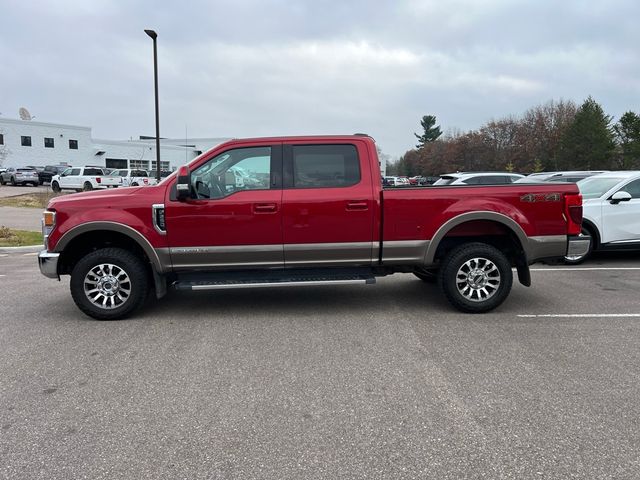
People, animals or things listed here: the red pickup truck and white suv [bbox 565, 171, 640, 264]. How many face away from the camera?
0

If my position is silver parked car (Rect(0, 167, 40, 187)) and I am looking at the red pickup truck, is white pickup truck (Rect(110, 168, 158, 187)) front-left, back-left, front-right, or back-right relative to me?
front-left

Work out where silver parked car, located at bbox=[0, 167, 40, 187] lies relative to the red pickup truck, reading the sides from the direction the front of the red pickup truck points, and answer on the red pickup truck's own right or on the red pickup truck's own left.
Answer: on the red pickup truck's own right

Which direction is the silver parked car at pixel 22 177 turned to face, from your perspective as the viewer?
facing away from the viewer and to the left of the viewer

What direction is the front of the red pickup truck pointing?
to the viewer's left

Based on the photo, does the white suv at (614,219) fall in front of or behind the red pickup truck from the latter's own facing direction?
behind

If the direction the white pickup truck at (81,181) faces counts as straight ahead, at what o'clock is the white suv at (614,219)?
The white suv is roughly at 7 o'clock from the white pickup truck.

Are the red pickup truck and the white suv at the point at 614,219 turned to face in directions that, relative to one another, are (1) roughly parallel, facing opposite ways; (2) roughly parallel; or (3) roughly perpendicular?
roughly parallel

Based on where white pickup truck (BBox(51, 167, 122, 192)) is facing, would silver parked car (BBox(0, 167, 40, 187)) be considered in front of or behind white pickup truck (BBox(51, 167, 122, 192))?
in front

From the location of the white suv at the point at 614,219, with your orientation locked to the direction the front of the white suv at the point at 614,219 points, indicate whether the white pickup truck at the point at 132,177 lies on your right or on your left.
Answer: on your right

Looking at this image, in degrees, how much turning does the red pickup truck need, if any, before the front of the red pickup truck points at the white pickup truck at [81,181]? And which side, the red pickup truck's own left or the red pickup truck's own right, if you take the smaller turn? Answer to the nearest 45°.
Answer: approximately 45° to the red pickup truck's own right

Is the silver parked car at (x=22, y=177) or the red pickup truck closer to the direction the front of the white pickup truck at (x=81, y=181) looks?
the silver parked car
